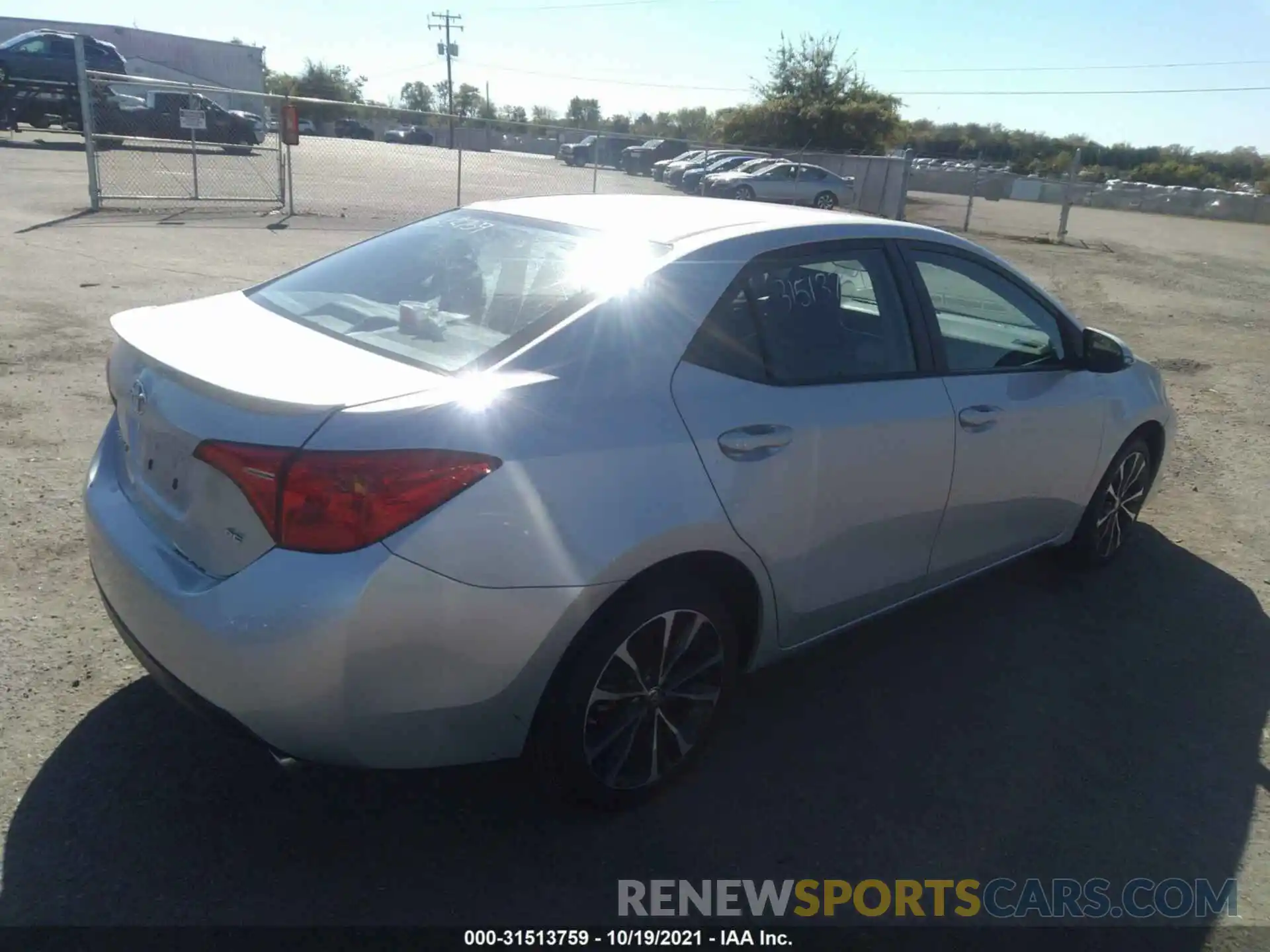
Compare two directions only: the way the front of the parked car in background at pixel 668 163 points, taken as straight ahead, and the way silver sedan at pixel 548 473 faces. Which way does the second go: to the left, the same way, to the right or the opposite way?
the opposite way

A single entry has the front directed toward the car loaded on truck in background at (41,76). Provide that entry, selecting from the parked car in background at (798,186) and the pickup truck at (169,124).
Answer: the parked car in background at (798,186)

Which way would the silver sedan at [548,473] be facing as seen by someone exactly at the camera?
facing away from the viewer and to the right of the viewer

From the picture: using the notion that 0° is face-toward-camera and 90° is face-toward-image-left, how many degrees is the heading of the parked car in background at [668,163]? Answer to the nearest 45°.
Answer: approximately 45°

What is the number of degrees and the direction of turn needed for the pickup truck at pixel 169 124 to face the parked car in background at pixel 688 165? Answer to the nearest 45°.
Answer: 0° — it already faces it

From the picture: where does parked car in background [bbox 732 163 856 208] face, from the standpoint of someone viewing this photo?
facing to the left of the viewer

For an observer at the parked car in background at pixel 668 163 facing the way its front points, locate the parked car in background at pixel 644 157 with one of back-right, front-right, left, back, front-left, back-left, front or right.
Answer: back-right

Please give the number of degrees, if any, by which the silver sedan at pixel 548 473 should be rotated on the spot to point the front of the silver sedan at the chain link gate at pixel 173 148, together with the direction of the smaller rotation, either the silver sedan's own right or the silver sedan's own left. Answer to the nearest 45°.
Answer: approximately 90° to the silver sedan's own left

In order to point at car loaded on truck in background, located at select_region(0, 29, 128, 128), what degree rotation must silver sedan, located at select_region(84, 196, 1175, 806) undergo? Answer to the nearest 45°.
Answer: approximately 90° to its left

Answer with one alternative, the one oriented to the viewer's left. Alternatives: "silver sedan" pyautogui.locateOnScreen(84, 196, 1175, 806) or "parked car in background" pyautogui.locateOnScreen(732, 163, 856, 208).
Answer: the parked car in background

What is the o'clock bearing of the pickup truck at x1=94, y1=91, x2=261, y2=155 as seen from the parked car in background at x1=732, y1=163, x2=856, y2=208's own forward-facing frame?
The pickup truck is roughly at 12 o'clock from the parked car in background.

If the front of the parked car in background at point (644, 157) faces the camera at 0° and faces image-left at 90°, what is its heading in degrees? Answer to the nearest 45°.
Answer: approximately 45°
